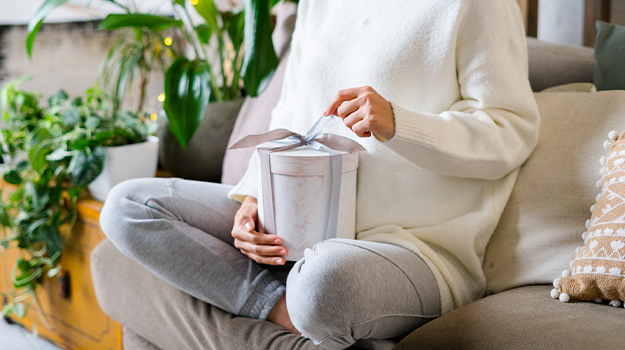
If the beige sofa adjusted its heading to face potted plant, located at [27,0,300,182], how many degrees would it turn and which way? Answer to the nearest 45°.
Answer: approximately 135° to its right

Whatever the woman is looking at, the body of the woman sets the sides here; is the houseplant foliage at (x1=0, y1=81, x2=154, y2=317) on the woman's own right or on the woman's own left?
on the woman's own right

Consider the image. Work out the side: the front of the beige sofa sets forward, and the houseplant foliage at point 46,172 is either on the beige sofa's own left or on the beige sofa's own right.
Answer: on the beige sofa's own right

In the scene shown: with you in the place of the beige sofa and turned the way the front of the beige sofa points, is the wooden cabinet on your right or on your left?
on your right

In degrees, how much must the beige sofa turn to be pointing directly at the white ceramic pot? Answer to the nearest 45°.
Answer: approximately 135° to its right
